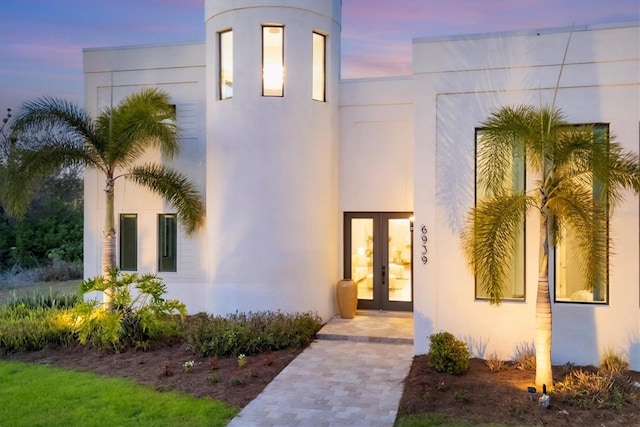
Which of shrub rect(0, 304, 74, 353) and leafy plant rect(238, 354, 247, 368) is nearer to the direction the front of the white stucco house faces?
the leafy plant

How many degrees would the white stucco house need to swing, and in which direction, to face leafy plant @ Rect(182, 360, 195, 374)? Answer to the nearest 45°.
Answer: approximately 45° to its right

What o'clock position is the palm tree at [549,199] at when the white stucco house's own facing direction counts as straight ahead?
The palm tree is roughly at 11 o'clock from the white stucco house.

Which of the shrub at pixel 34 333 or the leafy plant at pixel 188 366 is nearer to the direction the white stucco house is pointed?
the leafy plant

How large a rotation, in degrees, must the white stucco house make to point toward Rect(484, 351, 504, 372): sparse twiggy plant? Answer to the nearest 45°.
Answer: approximately 45° to its left

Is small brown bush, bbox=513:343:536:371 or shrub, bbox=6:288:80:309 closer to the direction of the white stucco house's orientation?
the small brown bush

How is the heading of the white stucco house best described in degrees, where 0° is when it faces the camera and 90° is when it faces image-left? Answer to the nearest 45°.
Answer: approximately 0°
